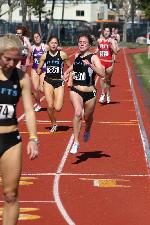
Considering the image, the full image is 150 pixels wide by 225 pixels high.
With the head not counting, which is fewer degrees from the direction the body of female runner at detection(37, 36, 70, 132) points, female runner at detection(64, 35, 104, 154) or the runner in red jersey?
the female runner

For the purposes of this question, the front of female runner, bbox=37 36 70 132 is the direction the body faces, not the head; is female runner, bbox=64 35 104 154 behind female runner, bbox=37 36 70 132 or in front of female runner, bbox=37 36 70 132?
in front

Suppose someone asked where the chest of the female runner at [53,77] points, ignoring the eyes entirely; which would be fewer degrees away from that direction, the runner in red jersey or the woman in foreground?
the woman in foreground

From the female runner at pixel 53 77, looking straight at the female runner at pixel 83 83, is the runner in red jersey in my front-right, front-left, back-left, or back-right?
back-left

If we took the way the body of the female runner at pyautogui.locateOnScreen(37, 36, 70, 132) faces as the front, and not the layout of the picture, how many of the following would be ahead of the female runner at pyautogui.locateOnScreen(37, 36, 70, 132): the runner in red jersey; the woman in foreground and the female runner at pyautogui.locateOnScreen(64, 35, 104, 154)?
2

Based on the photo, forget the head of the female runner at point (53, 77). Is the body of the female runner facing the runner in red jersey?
no

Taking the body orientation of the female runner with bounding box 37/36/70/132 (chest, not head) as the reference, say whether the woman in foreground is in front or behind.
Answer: in front

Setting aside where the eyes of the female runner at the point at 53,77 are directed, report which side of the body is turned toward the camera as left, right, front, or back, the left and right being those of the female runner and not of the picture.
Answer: front
